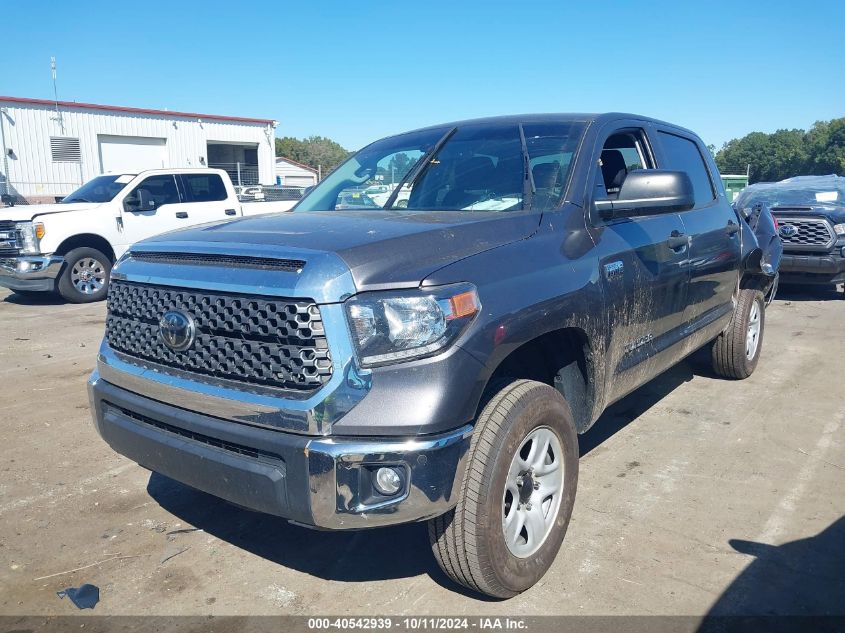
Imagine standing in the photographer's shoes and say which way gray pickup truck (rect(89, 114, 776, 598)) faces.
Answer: facing the viewer and to the left of the viewer

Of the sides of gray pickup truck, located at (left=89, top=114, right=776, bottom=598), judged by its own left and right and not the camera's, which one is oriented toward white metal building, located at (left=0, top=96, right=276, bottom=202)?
right

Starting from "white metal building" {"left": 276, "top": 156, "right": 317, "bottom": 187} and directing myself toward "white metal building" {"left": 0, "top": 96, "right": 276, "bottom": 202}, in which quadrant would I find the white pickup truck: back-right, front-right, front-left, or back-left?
front-left

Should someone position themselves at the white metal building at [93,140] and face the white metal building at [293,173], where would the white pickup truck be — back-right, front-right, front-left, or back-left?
back-right

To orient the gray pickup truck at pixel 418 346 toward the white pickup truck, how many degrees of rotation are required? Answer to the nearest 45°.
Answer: approximately 90° to its right

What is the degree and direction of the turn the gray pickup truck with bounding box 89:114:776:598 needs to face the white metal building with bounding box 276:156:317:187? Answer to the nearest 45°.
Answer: approximately 135° to its right

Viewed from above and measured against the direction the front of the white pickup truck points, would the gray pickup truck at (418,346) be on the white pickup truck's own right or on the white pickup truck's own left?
on the white pickup truck's own left

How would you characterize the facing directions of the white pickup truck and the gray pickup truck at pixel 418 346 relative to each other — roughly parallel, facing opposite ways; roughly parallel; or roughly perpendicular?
roughly parallel

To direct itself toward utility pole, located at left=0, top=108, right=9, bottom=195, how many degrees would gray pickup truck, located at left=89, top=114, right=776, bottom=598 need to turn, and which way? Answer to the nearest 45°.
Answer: approximately 90° to its right

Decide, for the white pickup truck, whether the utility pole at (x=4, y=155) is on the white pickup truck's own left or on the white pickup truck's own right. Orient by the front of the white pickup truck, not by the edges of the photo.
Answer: on the white pickup truck's own right

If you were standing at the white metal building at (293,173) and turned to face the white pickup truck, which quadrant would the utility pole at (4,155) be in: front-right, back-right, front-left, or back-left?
front-right

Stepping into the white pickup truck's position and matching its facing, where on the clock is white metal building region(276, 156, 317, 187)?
The white metal building is roughly at 5 o'clock from the white pickup truck.

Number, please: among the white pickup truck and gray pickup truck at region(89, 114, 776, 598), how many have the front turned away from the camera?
0

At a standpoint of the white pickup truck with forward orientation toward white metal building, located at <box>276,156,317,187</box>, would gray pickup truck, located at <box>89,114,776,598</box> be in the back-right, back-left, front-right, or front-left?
back-right

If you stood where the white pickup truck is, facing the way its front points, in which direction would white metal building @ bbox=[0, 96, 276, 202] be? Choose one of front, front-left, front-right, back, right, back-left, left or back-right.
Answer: back-right
